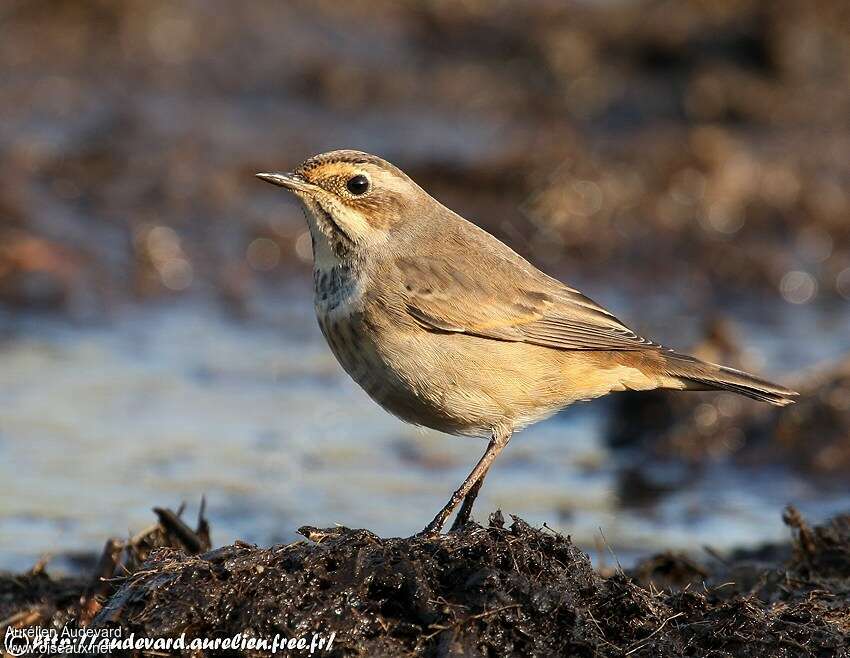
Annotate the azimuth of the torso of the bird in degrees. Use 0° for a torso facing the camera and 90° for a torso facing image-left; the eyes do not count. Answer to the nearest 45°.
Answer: approximately 90°
